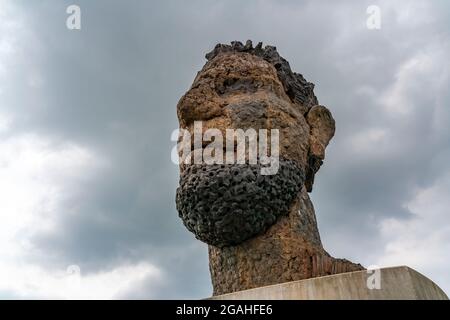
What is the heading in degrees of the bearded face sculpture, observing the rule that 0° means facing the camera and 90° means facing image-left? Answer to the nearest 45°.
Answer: approximately 45°
